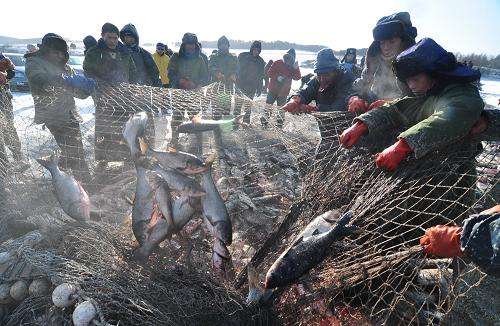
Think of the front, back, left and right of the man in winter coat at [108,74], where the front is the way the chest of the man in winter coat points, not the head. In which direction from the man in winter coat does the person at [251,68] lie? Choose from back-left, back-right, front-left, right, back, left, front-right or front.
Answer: back-left

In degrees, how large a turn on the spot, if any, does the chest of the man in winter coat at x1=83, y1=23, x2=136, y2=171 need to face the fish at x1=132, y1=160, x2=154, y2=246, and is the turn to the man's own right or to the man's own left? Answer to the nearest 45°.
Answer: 0° — they already face it

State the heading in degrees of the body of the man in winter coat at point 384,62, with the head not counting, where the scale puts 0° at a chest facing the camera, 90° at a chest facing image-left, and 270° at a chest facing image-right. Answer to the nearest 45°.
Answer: approximately 45°

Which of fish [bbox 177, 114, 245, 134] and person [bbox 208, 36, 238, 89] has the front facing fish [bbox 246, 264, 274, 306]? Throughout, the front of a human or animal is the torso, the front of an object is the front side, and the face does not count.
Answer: the person

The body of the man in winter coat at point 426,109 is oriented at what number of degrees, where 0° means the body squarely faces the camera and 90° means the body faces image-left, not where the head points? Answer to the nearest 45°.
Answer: approximately 45°

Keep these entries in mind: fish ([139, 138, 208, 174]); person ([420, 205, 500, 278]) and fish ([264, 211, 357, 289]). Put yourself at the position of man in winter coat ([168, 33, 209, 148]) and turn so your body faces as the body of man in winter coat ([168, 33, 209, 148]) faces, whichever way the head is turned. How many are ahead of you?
3
